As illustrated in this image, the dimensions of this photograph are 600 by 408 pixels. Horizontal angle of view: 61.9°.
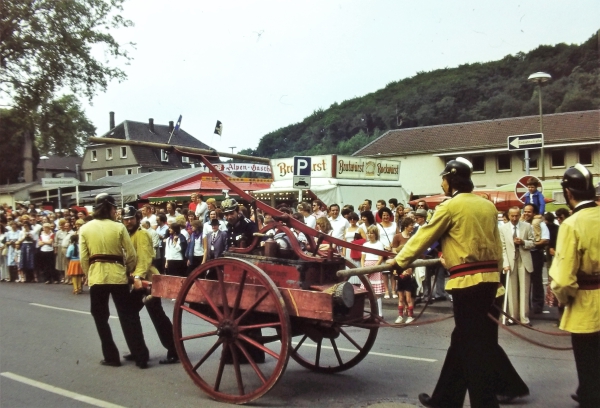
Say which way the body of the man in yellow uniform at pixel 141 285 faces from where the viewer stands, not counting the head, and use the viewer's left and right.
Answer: facing to the left of the viewer

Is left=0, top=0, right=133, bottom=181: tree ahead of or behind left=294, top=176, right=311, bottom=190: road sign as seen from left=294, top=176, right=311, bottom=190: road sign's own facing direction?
behind

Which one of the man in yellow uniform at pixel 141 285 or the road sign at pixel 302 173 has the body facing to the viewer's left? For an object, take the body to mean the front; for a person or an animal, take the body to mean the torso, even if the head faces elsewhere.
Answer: the man in yellow uniform

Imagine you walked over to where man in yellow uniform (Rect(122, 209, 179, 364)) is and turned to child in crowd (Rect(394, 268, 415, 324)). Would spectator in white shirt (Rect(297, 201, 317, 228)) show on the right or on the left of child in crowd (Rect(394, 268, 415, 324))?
left

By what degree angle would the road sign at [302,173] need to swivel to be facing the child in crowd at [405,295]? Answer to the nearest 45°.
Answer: approximately 45° to its left

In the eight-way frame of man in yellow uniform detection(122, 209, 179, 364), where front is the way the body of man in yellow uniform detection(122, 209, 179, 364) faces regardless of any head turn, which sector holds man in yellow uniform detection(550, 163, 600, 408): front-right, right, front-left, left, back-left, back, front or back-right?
back-left

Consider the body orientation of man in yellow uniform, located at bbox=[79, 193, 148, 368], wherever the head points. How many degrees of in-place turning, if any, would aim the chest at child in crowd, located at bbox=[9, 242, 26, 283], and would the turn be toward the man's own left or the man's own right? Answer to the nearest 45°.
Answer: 0° — they already face them

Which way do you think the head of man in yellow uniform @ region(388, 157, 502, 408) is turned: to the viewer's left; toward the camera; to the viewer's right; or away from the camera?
to the viewer's left
